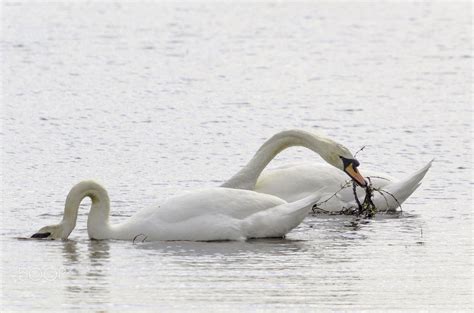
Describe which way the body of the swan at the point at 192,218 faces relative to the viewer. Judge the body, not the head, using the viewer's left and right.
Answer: facing to the left of the viewer
